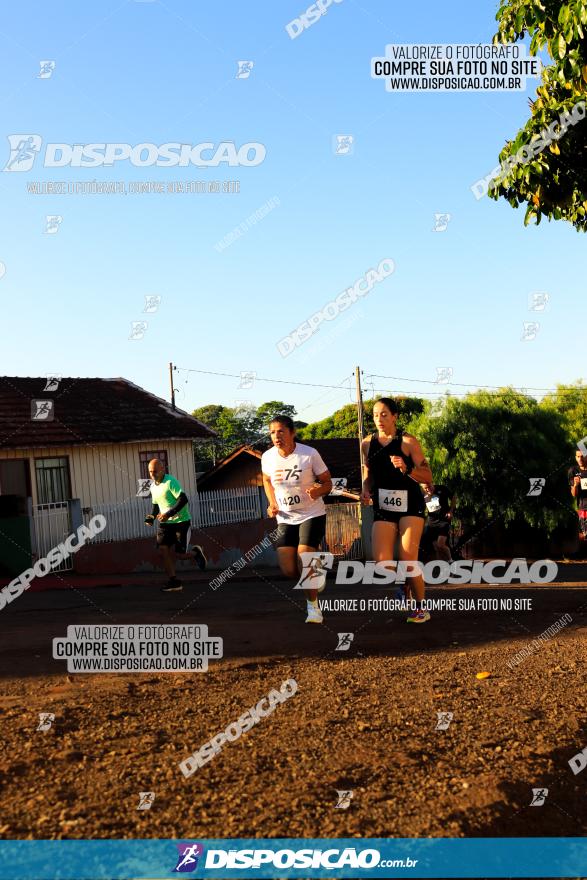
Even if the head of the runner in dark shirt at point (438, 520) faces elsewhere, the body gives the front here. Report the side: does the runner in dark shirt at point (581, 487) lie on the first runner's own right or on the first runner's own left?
on the first runner's own left

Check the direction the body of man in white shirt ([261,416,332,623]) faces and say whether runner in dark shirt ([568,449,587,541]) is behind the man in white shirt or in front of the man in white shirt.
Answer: behind

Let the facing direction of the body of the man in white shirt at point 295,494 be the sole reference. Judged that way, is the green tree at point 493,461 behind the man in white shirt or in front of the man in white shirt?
behind

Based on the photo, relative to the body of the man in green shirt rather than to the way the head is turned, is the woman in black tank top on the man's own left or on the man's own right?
on the man's own left

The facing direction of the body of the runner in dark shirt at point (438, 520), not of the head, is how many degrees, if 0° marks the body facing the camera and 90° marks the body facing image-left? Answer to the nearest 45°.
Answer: approximately 45°

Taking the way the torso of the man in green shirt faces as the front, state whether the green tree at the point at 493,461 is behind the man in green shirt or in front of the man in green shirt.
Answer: behind

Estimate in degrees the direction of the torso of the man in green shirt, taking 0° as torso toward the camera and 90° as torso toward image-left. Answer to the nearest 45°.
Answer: approximately 45°

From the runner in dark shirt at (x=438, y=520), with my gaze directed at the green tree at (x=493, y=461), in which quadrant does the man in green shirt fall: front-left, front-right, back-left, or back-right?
back-left
